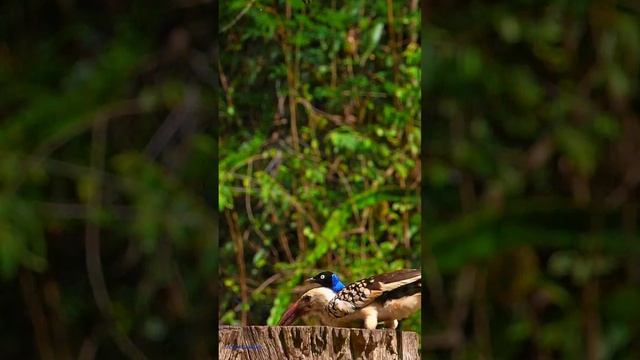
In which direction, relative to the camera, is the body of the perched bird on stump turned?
to the viewer's left
